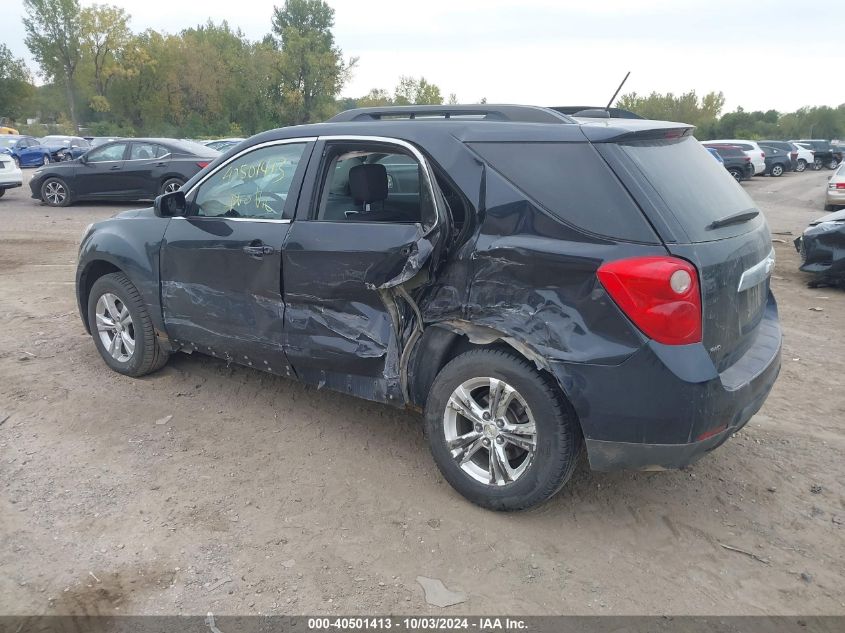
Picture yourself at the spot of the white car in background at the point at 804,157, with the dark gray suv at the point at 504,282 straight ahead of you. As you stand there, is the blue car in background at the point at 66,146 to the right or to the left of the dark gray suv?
right

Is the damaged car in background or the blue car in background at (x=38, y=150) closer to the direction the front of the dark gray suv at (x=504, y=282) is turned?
the blue car in background

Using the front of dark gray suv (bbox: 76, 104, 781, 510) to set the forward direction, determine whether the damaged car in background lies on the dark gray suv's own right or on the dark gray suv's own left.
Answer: on the dark gray suv's own right

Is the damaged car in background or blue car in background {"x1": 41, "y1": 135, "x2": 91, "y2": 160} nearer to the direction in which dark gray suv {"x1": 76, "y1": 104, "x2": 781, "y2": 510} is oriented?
the blue car in background

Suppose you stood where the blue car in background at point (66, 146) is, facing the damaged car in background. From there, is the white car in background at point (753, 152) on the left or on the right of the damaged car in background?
left

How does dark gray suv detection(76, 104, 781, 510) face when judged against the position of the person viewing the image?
facing away from the viewer and to the left of the viewer

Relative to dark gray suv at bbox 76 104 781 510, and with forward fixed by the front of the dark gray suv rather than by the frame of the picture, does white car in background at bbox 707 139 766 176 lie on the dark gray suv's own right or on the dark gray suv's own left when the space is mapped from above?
on the dark gray suv's own right

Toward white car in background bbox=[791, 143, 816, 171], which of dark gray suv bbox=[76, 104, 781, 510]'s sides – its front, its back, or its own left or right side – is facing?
right
